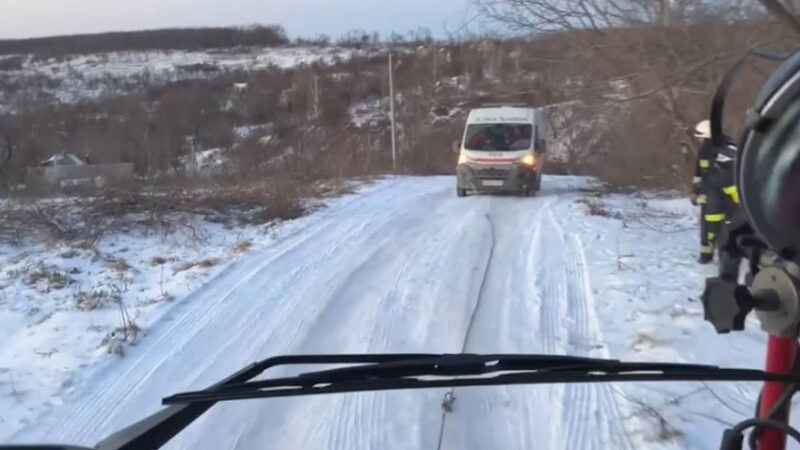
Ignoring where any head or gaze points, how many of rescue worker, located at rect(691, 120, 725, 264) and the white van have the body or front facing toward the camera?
1

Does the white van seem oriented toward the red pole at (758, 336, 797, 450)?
yes

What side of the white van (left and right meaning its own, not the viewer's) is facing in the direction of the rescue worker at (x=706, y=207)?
front

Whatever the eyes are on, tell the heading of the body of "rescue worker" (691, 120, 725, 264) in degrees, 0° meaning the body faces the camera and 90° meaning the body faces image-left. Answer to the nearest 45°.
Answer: approximately 90°

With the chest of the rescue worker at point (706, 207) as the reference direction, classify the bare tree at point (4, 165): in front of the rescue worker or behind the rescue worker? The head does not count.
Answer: in front

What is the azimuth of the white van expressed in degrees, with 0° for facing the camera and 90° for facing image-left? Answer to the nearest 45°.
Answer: approximately 0°

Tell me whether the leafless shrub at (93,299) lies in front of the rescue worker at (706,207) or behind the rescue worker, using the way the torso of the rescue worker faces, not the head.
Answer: in front

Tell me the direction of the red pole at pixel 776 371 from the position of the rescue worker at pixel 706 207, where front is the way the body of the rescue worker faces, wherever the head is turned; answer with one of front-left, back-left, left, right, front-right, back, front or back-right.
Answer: left

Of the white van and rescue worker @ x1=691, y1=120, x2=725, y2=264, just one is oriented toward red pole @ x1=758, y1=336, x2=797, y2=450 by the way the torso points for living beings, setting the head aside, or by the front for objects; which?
the white van

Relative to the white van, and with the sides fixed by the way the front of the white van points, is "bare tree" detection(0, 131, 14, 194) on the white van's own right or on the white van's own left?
on the white van's own right
